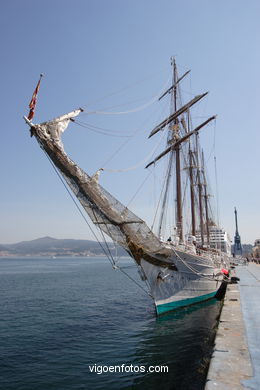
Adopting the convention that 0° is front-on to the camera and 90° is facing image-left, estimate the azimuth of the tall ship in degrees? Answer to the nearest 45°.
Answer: approximately 45°
